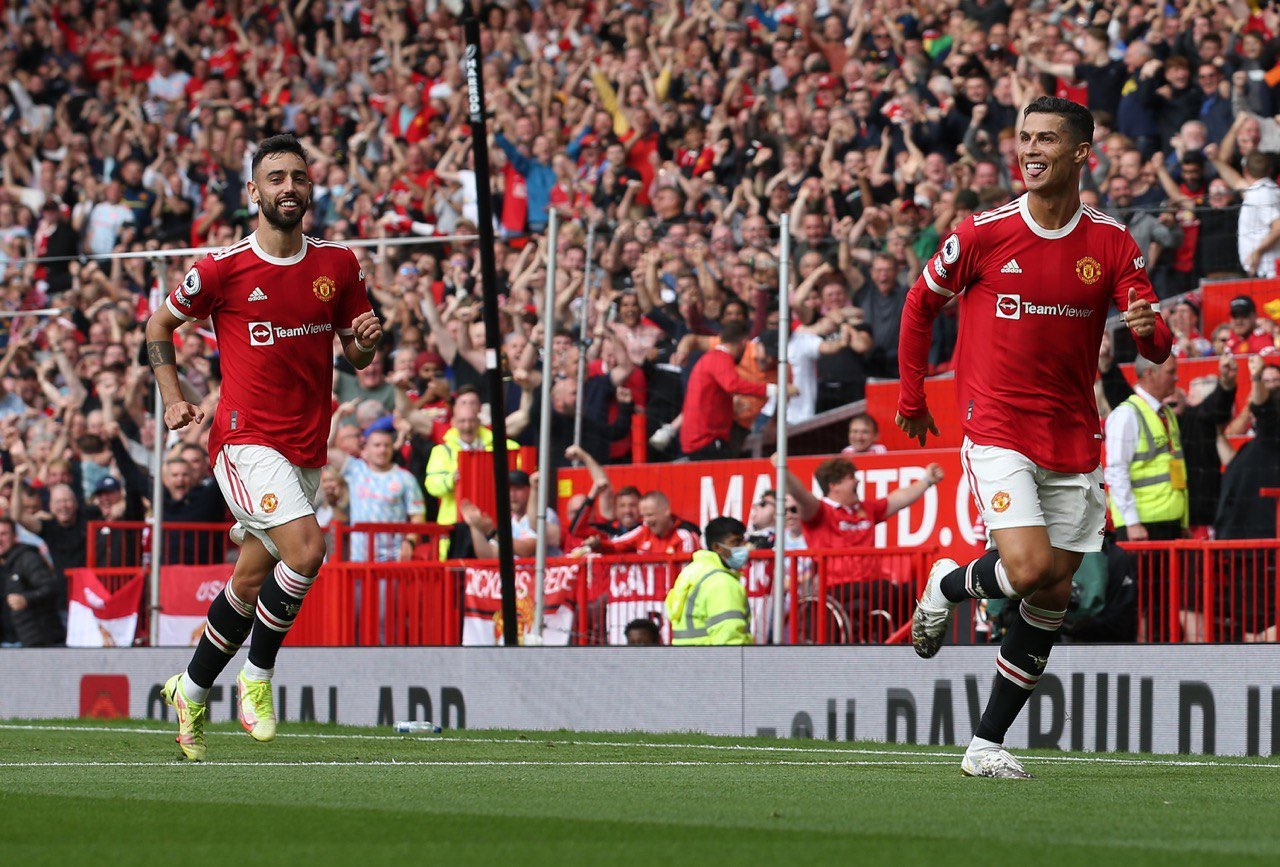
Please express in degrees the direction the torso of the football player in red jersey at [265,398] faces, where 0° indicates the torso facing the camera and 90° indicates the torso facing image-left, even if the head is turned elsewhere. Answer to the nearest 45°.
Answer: approximately 315°

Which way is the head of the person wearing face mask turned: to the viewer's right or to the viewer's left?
to the viewer's right

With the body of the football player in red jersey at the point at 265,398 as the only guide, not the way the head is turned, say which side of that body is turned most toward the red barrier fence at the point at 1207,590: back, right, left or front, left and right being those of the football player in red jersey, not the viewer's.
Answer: left

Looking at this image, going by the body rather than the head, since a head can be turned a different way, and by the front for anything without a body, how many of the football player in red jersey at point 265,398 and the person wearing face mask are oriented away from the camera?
0

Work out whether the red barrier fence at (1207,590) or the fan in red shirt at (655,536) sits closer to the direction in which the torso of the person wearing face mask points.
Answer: the red barrier fence

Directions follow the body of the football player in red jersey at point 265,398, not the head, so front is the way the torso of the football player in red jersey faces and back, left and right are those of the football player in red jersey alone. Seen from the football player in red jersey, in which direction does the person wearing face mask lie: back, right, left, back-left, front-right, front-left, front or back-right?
left

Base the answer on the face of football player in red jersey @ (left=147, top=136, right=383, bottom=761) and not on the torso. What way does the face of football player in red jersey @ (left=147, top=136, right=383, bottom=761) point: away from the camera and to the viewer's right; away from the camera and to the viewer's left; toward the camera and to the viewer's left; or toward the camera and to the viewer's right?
toward the camera and to the viewer's right

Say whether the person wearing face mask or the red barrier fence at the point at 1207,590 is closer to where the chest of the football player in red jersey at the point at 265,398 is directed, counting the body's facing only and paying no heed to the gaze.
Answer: the red barrier fence
